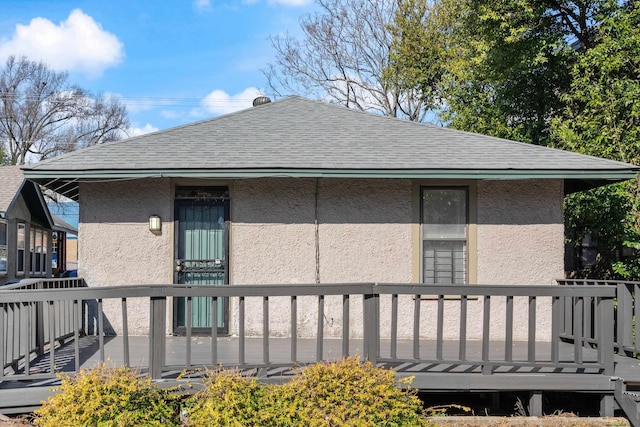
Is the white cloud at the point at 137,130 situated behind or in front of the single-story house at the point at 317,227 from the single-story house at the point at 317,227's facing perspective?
behind

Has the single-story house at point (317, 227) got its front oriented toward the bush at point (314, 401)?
yes

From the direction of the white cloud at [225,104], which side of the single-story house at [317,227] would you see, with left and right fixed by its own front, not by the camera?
back

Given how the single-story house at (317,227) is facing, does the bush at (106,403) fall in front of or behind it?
in front

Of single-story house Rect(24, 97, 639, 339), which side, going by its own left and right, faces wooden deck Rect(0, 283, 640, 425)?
front

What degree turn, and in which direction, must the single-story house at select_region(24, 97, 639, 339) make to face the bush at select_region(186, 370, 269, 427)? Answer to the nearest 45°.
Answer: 0° — it already faces it

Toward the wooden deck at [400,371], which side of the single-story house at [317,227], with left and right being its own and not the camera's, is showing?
front

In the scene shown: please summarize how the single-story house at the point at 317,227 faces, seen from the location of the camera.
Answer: facing the viewer
